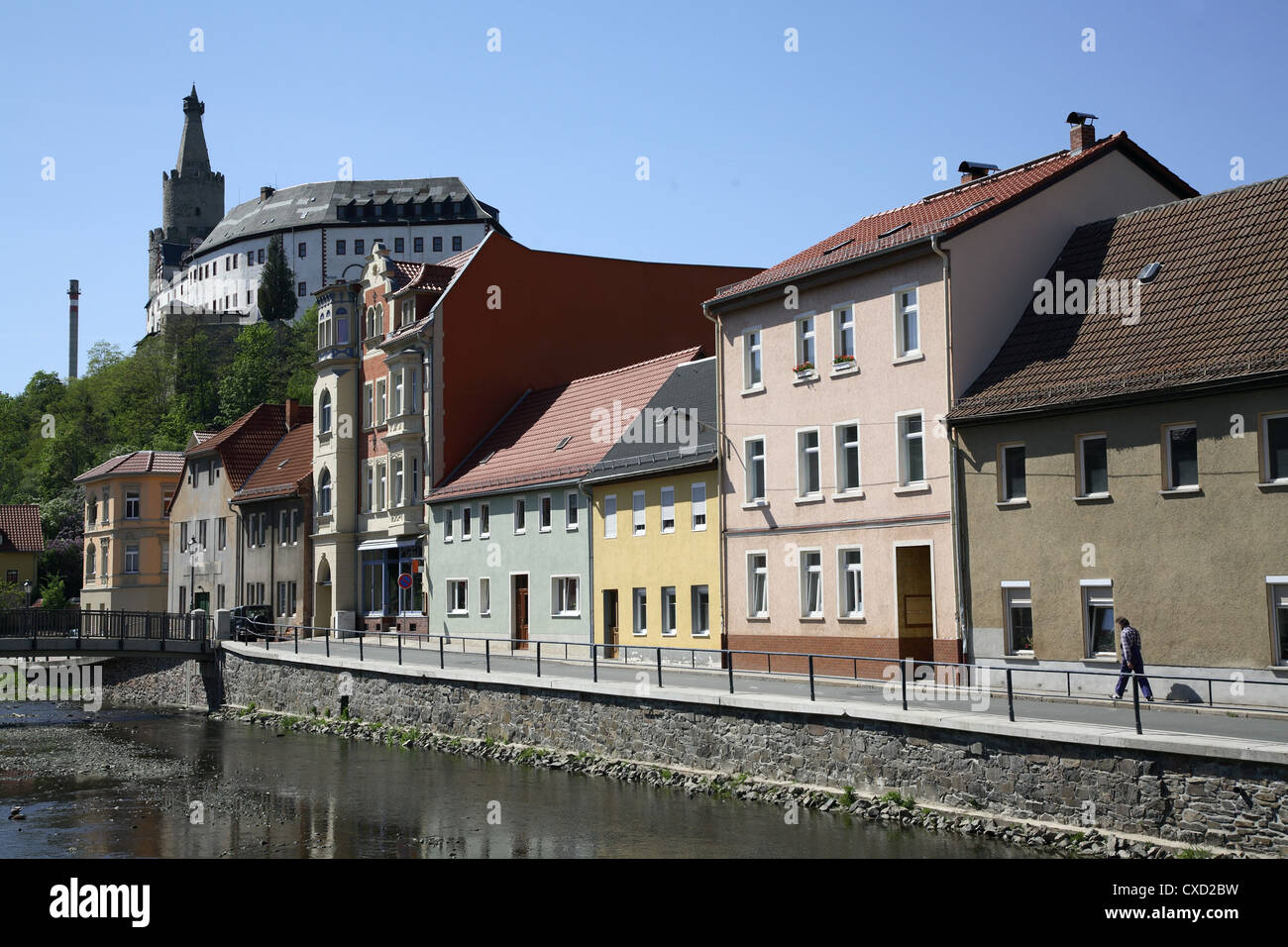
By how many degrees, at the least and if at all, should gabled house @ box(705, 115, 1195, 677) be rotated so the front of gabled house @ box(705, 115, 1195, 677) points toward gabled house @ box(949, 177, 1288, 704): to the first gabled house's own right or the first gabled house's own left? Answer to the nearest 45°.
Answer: approximately 90° to the first gabled house's own left

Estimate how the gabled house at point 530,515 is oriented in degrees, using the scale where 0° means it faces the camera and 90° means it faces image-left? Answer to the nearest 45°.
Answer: approximately 45°

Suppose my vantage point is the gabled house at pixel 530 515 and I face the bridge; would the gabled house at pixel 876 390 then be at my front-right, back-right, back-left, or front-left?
back-left

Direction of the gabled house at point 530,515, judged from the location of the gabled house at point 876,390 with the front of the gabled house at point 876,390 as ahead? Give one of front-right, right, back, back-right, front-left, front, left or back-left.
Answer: right

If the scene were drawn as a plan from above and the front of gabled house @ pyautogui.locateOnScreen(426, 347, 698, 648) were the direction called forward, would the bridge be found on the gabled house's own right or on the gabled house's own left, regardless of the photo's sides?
on the gabled house's own right

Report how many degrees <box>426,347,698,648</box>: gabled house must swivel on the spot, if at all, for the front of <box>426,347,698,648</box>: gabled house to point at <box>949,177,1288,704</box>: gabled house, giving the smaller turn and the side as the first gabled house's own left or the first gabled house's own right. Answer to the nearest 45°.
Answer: approximately 90° to the first gabled house's own left

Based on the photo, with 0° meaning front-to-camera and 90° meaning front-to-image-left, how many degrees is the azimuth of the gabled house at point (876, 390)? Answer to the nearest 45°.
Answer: approximately 45°
